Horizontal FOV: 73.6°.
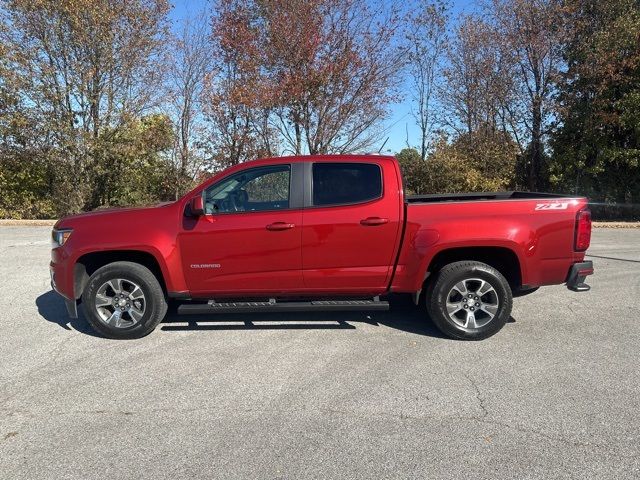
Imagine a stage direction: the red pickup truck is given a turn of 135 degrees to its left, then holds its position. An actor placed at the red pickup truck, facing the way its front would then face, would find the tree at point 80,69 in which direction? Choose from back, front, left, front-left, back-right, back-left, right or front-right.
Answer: back

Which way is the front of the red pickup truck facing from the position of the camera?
facing to the left of the viewer

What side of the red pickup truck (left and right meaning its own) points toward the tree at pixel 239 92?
right

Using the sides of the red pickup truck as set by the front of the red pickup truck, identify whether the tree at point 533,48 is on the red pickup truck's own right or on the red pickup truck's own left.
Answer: on the red pickup truck's own right

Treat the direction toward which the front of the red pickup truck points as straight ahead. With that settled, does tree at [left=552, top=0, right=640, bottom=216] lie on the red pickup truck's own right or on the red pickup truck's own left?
on the red pickup truck's own right
